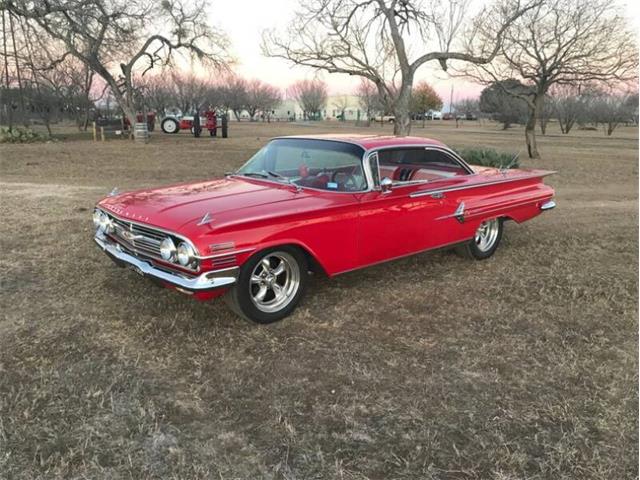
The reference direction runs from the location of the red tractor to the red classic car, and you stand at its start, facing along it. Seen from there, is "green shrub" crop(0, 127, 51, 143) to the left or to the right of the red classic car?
right

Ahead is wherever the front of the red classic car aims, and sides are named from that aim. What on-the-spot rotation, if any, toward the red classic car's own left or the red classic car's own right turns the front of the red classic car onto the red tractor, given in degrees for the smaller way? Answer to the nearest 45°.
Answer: approximately 135° to the red classic car's own right

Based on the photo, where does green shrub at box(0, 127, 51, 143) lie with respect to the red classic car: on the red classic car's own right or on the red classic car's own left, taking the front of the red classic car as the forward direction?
on the red classic car's own right

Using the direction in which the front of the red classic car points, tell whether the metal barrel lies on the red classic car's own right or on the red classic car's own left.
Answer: on the red classic car's own right

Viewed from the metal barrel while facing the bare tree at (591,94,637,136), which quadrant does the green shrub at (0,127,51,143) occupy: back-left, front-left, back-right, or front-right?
back-left

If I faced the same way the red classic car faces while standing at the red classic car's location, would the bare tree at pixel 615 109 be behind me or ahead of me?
behind
